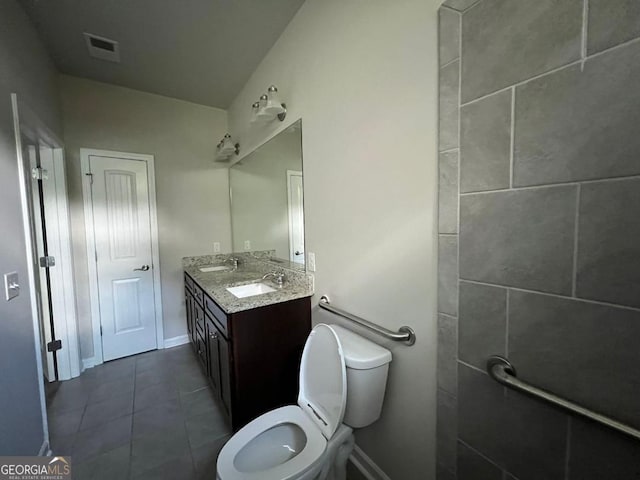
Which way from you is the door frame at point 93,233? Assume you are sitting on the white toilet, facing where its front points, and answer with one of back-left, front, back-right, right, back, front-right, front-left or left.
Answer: right

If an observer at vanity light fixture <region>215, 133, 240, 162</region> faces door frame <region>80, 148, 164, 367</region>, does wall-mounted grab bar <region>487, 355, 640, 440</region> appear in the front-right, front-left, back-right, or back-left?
back-left

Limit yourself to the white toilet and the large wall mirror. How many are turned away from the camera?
0

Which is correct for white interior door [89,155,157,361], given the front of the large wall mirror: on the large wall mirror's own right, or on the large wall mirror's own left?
on the large wall mirror's own right

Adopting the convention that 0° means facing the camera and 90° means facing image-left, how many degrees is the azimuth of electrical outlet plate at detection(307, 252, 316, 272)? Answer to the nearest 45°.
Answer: approximately 45°

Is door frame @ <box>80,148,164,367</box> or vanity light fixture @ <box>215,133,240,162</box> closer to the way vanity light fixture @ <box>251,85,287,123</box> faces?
the door frame

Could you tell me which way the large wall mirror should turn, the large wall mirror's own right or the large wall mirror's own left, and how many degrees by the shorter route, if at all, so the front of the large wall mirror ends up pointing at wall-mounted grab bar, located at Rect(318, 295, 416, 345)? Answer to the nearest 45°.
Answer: approximately 45° to the large wall mirror's own left

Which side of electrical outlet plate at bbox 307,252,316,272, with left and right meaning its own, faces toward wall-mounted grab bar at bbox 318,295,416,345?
left

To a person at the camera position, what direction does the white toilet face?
facing the viewer and to the left of the viewer
